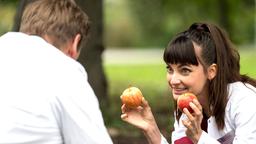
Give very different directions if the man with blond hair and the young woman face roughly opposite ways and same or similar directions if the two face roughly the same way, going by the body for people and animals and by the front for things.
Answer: very different directions

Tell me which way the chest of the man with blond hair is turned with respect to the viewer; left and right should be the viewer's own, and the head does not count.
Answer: facing away from the viewer and to the right of the viewer

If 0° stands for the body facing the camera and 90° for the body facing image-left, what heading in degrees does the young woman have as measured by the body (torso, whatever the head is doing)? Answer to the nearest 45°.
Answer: approximately 45°

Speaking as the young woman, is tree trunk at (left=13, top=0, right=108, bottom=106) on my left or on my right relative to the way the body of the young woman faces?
on my right

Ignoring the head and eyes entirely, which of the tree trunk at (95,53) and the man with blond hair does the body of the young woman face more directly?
the man with blond hair

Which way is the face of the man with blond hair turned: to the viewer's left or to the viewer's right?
to the viewer's right
